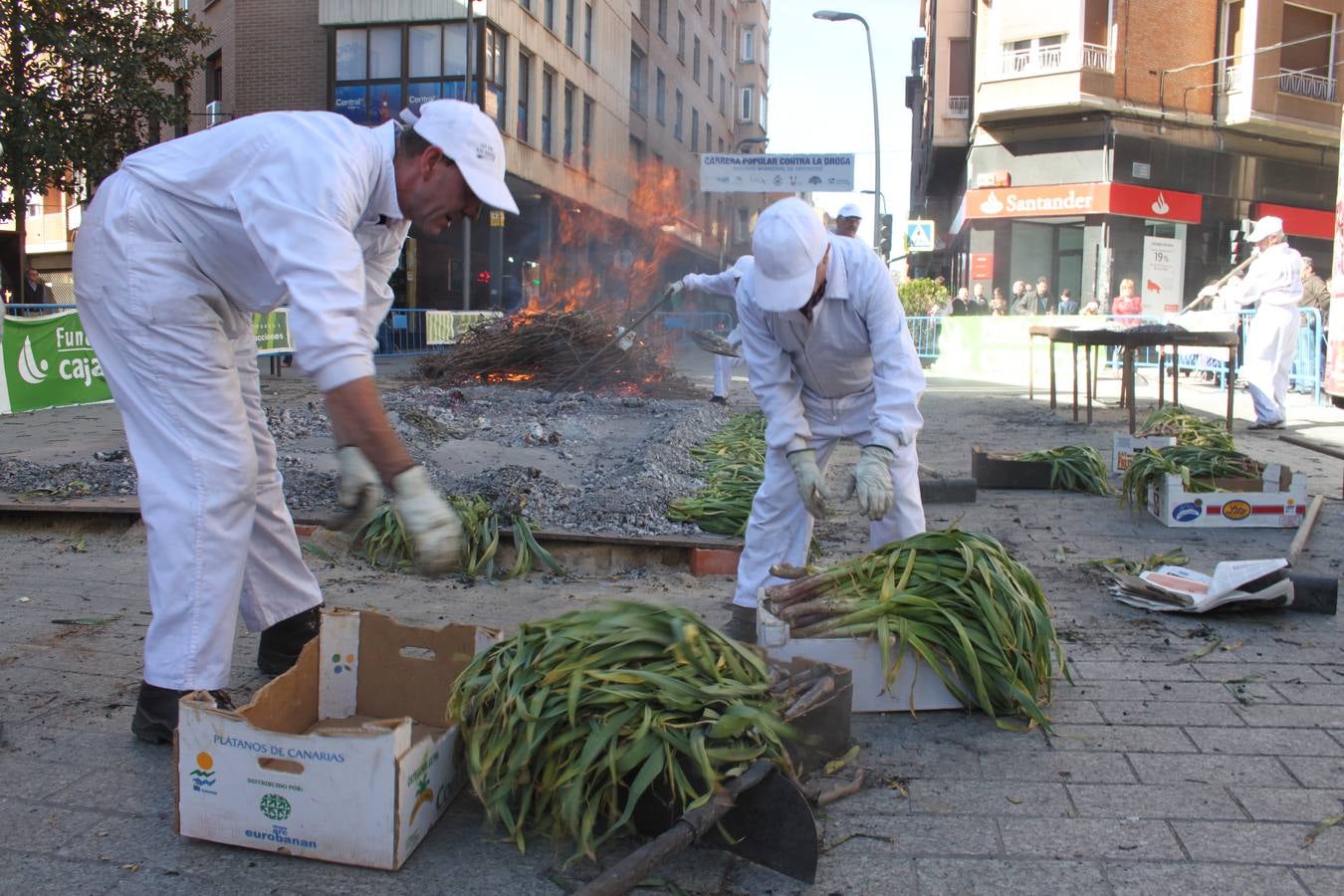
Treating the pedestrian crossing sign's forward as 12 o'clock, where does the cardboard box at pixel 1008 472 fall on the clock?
The cardboard box is roughly at 12 o'clock from the pedestrian crossing sign.

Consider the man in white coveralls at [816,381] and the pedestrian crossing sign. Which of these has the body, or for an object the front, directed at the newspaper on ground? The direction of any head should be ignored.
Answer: the pedestrian crossing sign

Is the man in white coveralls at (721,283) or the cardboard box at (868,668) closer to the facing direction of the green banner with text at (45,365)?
the cardboard box

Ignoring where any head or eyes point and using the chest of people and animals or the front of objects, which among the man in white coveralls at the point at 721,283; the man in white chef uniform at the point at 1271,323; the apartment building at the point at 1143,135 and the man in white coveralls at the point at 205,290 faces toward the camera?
the apartment building

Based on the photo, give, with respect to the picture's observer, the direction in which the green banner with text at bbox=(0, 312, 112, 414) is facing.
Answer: facing the viewer

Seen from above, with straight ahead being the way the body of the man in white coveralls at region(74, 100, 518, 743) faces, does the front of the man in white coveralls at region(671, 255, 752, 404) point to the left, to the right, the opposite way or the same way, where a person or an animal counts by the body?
the opposite way

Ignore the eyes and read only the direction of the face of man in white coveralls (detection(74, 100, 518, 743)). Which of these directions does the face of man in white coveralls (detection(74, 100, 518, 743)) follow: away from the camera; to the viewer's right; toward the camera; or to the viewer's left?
to the viewer's right

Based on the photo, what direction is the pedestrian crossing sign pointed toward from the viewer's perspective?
toward the camera

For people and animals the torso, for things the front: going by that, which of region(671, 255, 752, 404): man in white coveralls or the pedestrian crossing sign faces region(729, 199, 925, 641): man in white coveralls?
the pedestrian crossing sign

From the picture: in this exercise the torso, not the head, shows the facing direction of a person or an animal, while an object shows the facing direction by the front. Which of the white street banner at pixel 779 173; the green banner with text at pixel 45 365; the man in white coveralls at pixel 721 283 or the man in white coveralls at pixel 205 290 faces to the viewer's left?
the man in white coveralls at pixel 721 283

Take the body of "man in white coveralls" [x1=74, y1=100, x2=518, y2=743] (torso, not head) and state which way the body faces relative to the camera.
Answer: to the viewer's right

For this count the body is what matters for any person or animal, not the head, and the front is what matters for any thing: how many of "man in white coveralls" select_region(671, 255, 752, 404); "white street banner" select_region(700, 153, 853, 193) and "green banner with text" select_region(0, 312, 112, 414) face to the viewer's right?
0

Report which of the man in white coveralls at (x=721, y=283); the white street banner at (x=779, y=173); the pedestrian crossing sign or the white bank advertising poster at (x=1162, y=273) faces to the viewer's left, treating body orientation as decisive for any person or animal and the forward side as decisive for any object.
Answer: the man in white coveralls

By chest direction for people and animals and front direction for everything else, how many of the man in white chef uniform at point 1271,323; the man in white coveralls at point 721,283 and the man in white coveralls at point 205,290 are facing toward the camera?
0

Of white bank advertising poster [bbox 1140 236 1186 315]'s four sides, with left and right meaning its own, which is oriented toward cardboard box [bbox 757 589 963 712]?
front

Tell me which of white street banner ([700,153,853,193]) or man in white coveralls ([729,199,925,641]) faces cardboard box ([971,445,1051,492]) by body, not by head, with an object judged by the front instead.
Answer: the white street banner

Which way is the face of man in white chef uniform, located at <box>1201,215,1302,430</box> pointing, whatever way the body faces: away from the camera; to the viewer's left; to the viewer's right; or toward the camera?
to the viewer's left

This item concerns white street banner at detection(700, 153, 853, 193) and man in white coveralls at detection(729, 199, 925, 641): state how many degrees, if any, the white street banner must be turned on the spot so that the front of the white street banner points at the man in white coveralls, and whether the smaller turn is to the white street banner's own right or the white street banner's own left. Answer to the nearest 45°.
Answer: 0° — it already faces them
